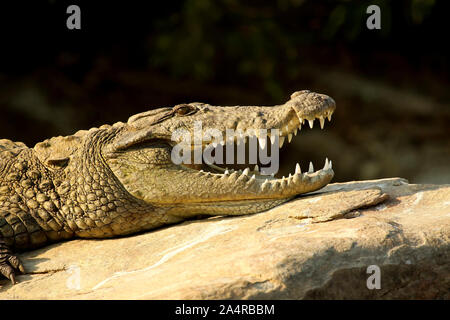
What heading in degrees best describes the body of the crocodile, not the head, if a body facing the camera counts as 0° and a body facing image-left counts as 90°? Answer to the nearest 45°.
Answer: approximately 270°
